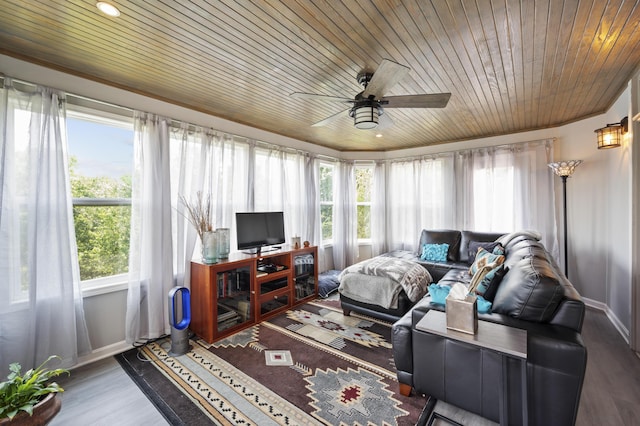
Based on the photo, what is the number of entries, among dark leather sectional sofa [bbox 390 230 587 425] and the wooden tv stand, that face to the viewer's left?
1

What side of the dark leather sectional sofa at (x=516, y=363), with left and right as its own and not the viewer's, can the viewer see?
left

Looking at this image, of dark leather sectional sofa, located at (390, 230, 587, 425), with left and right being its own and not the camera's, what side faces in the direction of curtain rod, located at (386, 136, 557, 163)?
right

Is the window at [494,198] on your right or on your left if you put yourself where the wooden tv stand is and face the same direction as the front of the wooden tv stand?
on your left

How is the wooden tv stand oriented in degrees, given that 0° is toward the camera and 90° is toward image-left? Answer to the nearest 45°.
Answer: approximately 315°

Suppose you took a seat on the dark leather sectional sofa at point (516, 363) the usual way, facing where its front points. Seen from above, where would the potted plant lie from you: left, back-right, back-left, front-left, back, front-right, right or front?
front-left

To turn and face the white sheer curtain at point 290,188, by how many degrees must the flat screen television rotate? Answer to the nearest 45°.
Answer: approximately 90° to its left

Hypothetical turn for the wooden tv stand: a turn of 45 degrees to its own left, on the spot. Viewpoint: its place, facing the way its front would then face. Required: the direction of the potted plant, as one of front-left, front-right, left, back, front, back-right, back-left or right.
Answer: back-right

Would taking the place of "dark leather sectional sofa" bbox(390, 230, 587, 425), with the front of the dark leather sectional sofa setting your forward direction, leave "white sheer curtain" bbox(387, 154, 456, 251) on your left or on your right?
on your right

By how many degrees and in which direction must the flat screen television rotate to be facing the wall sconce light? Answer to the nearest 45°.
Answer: approximately 45° to its left

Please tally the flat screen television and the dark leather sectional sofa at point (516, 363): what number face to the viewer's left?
1

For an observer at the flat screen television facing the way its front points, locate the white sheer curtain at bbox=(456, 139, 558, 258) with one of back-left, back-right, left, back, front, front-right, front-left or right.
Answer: front-left

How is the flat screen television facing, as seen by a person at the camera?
facing the viewer and to the right of the viewer

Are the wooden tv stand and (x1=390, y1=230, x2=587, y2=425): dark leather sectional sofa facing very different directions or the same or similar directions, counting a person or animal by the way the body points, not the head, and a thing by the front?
very different directions
